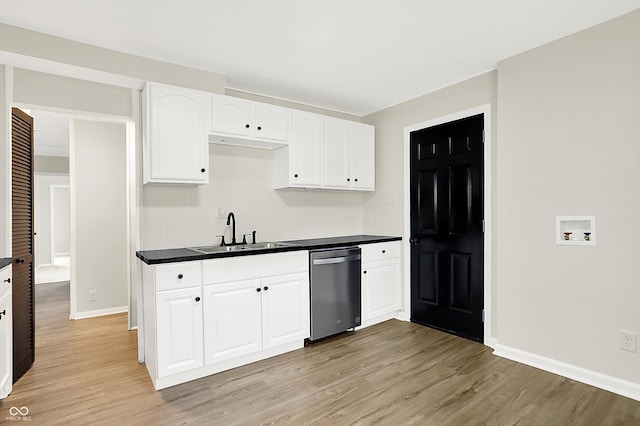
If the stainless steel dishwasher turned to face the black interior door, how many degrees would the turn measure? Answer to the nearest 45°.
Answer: approximately 45° to its left

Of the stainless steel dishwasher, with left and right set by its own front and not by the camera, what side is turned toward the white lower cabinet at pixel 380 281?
left

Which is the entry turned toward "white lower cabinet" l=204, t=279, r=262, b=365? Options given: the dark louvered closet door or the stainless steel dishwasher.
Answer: the dark louvered closet door

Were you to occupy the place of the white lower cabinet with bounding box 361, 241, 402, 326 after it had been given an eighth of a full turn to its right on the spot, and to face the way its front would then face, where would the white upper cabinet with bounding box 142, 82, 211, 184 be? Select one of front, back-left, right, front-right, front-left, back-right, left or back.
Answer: front-right
